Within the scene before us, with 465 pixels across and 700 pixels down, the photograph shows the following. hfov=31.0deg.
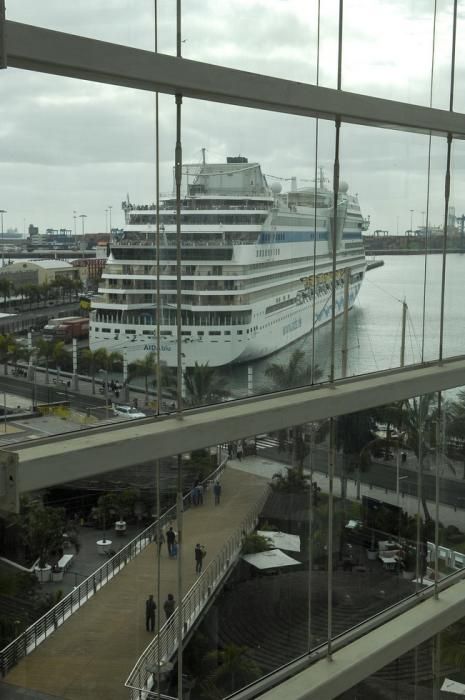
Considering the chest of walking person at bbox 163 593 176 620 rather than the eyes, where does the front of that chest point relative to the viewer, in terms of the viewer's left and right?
facing away from the viewer

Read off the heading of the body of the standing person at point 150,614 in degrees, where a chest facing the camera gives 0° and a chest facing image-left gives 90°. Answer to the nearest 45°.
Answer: approximately 180°

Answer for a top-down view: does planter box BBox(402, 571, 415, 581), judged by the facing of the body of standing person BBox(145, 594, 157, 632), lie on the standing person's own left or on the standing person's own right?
on the standing person's own right
